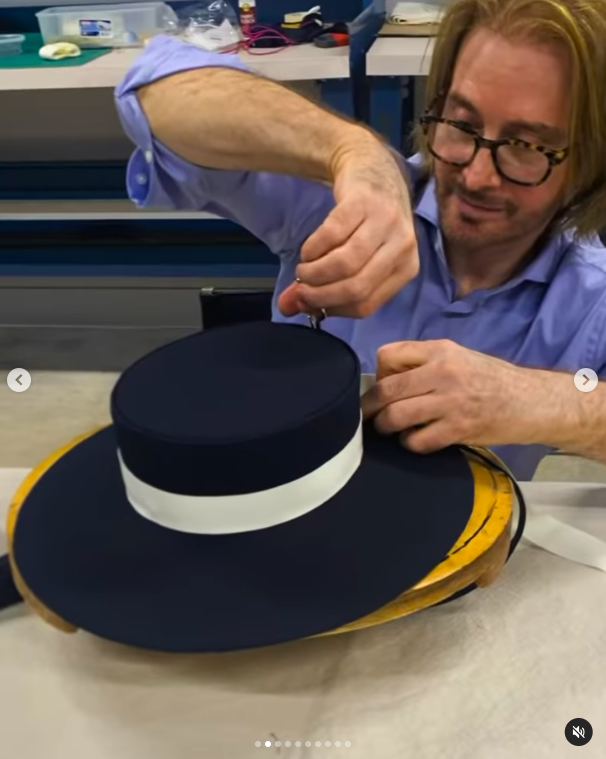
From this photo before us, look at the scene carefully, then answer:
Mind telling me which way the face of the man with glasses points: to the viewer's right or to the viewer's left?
to the viewer's left

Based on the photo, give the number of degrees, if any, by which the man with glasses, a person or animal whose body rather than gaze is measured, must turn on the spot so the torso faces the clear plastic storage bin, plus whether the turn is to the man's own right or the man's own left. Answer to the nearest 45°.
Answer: approximately 90° to the man's own right

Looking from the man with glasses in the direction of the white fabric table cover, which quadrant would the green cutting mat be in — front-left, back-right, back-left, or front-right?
back-right

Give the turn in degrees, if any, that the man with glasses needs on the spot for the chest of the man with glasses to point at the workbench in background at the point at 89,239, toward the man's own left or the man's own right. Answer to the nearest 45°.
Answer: approximately 90° to the man's own right

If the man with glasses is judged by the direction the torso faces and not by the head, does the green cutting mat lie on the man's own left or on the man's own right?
on the man's own right

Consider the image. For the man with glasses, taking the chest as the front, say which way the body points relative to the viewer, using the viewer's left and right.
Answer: facing the viewer and to the left of the viewer
